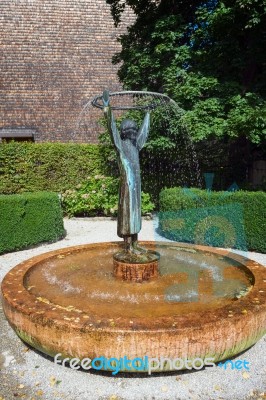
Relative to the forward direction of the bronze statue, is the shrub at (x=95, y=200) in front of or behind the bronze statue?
behind

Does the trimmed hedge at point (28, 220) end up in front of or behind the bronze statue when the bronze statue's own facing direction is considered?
behind

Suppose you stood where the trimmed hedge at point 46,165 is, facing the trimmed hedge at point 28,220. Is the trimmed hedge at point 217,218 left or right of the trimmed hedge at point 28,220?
left

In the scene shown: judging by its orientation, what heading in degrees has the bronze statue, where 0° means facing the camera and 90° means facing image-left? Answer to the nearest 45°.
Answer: approximately 315°

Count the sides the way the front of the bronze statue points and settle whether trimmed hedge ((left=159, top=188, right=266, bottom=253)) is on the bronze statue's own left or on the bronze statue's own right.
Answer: on the bronze statue's own left
